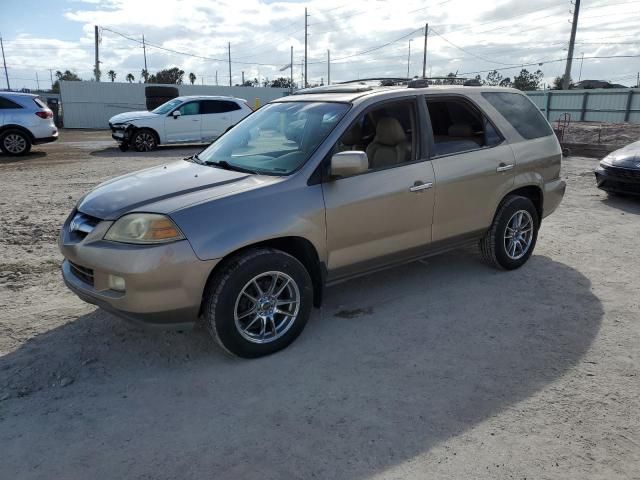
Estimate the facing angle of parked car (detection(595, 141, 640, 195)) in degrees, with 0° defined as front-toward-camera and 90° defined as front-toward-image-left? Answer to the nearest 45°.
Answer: approximately 45°

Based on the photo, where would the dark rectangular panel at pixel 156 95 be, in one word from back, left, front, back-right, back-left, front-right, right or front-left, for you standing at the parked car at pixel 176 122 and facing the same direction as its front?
back-right

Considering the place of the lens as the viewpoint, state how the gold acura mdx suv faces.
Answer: facing the viewer and to the left of the viewer

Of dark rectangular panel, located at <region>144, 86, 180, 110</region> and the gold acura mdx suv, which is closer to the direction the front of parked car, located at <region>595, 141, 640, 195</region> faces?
the gold acura mdx suv

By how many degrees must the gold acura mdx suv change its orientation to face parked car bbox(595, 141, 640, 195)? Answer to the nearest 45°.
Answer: approximately 180°

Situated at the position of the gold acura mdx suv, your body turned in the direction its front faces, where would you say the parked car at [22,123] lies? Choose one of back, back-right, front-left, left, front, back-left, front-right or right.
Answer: right

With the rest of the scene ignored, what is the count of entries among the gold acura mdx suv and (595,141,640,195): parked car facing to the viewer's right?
0

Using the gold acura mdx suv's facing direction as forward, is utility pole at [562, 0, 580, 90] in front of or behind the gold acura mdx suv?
behind

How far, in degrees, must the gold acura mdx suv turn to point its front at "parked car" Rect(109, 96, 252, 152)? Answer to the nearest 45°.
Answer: approximately 135° to its right

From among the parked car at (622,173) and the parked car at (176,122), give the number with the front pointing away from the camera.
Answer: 0
